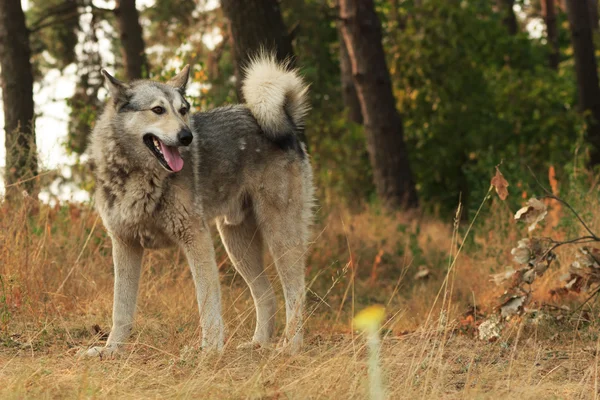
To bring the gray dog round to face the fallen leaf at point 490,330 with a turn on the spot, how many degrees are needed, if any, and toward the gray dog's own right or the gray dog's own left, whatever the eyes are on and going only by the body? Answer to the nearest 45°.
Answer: approximately 135° to the gray dog's own left

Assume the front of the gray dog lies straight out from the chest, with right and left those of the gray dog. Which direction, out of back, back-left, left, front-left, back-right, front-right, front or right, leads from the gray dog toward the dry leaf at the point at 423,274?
back

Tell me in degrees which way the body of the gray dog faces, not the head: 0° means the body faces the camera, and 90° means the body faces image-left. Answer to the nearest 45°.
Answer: approximately 45°
